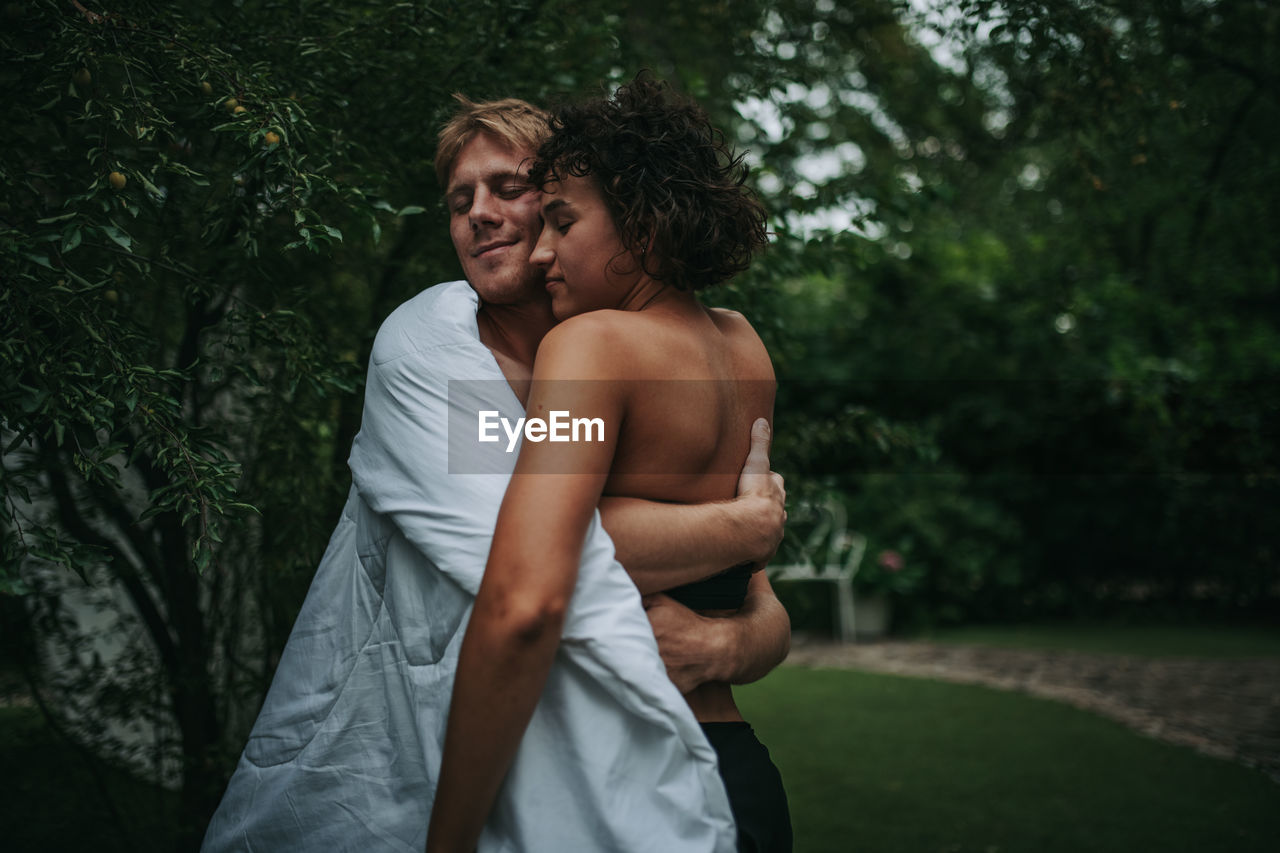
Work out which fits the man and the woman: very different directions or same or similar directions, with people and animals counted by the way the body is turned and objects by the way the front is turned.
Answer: very different directions

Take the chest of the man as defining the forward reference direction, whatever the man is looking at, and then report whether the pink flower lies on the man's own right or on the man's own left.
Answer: on the man's own left

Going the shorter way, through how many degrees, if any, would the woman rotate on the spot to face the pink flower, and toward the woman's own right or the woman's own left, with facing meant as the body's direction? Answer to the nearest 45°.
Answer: approximately 45° to the woman's own right

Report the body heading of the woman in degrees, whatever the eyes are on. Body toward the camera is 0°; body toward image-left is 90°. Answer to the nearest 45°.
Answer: approximately 135°

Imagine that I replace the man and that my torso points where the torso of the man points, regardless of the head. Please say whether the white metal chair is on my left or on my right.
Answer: on my left

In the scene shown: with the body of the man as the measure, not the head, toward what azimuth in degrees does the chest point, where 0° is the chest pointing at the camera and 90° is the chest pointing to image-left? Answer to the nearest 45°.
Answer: approximately 315°

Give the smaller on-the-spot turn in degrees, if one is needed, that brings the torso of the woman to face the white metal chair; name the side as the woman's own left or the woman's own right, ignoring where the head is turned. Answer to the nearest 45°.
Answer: approximately 45° to the woman's own right
